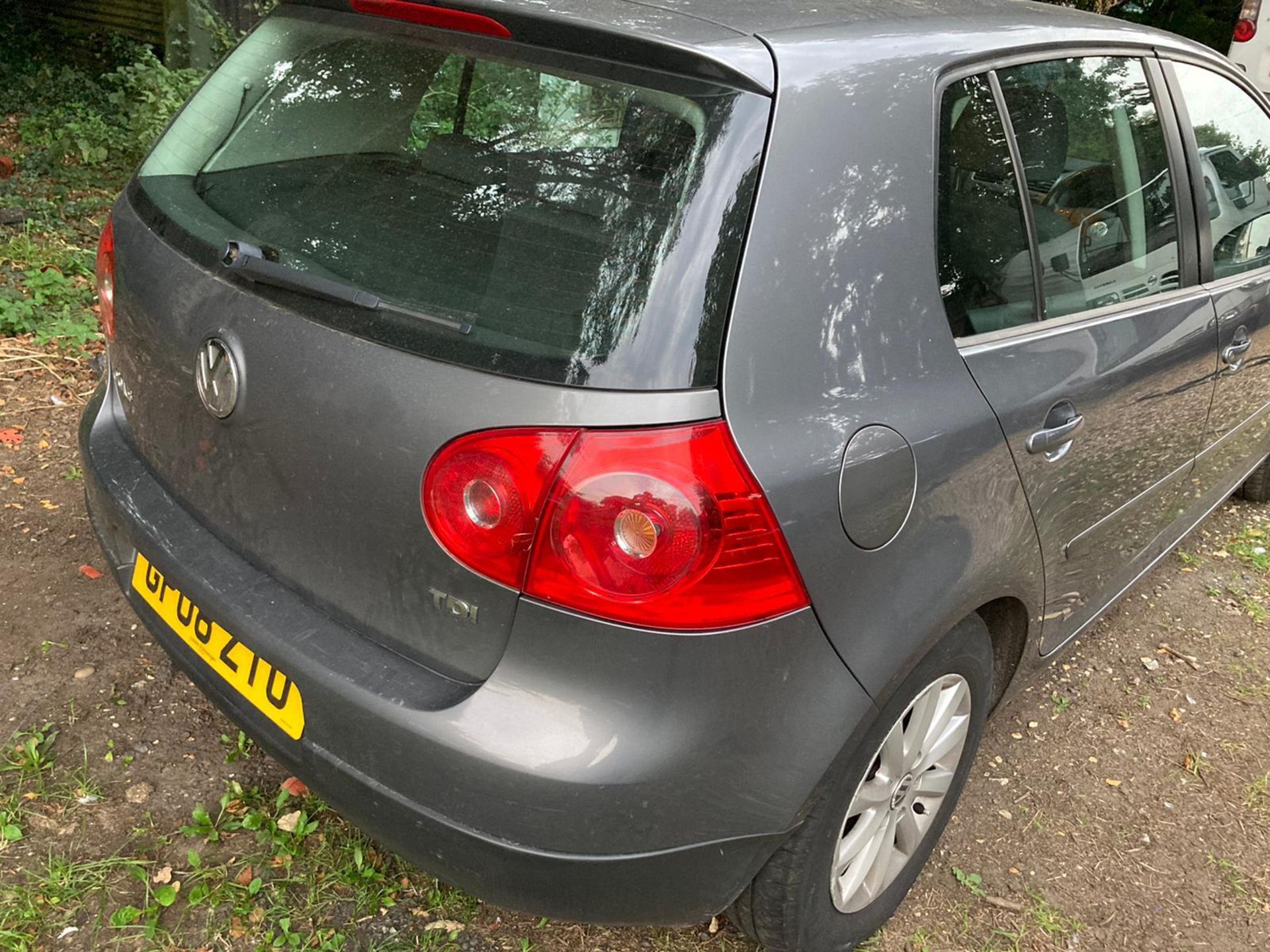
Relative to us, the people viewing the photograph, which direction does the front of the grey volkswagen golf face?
facing away from the viewer and to the right of the viewer

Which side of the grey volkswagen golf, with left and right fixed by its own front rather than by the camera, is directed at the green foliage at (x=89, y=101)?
left

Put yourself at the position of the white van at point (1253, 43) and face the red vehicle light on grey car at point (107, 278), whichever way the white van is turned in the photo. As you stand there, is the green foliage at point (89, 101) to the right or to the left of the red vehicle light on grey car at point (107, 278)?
right
